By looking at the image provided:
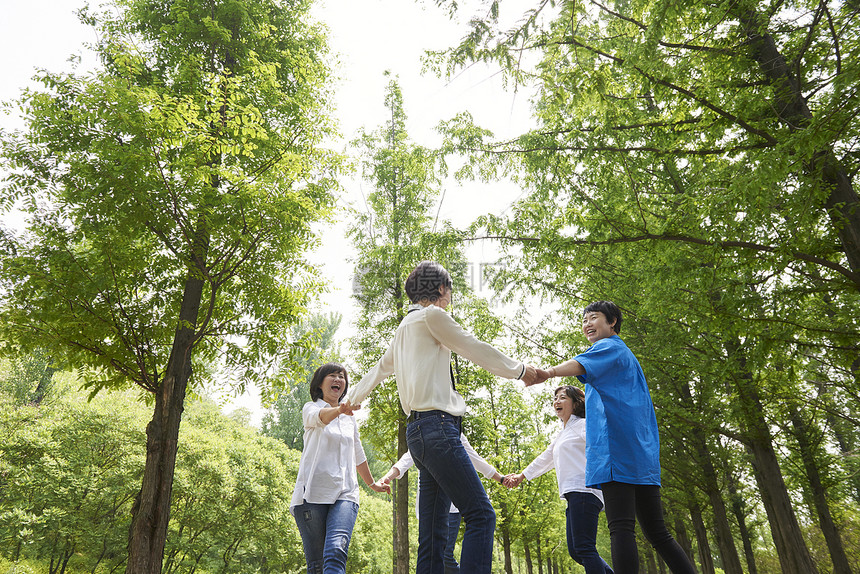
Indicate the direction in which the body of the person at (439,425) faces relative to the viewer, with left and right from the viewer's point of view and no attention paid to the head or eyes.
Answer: facing away from the viewer and to the right of the viewer

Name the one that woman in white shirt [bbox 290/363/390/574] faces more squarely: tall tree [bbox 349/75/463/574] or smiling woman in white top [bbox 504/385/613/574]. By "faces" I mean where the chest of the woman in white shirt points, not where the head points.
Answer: the smiling woman in white top

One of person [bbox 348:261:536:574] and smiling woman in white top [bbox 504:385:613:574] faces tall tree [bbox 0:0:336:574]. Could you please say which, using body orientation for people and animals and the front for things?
the smiling woman in white top

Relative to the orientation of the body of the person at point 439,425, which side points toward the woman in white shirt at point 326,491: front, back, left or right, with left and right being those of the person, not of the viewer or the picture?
left

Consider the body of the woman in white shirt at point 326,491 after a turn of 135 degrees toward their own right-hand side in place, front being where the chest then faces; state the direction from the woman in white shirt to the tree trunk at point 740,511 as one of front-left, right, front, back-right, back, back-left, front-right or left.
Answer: back-right

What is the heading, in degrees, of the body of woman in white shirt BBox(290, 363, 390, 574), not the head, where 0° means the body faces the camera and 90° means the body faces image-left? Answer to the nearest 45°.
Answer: approximately 315°

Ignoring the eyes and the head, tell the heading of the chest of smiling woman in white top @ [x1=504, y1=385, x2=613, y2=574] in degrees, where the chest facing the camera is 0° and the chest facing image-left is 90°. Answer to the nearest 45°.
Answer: approximately 90°

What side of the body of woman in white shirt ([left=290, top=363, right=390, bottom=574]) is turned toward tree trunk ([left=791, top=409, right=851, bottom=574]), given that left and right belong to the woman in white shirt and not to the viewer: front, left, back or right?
left

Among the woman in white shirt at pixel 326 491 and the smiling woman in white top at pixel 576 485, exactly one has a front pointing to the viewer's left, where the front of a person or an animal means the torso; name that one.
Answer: the smiling woman in white top

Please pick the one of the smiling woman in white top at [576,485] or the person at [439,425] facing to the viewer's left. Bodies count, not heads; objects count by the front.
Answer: the smiling woman in white top
